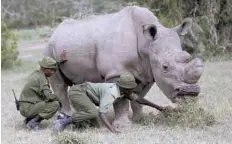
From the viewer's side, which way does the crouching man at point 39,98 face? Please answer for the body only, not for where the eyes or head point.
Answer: to the viewer's right

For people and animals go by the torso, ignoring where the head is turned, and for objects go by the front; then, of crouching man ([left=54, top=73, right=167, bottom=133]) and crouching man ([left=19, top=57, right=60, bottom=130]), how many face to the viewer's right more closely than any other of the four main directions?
2

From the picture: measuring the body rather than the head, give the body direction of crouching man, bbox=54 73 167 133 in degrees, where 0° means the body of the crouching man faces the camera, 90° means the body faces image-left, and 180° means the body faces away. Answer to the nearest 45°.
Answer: approximately 270°

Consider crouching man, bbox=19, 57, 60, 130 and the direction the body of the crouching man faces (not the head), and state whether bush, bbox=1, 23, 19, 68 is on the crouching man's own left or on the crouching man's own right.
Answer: on the crouching man's own left

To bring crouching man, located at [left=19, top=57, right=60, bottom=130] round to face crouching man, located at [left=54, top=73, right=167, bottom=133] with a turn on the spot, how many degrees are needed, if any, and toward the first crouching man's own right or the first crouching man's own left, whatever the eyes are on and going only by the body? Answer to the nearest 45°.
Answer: approximately 45° to the first crouching man's own right

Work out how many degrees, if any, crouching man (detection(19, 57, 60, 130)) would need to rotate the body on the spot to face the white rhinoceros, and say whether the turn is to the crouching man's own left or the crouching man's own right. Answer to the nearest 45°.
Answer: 0° — they already face it

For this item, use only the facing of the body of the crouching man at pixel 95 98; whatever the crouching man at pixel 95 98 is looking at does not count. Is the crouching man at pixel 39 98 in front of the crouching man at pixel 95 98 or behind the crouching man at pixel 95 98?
behind

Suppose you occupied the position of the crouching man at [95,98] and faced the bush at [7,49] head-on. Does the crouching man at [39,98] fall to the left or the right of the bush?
left
